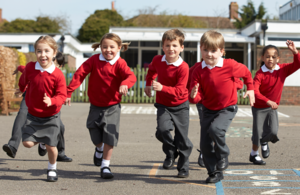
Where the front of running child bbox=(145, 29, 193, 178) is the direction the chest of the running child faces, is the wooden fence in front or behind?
behind

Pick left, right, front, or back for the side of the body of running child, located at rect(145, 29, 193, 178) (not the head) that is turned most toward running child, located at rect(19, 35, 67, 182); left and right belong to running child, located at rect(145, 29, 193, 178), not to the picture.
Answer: right

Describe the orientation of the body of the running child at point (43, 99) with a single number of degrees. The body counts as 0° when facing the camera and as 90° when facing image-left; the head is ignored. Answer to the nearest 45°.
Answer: approximately 0°

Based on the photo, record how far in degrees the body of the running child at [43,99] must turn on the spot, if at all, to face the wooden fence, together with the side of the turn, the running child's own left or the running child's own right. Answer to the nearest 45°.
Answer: approximately 180°
